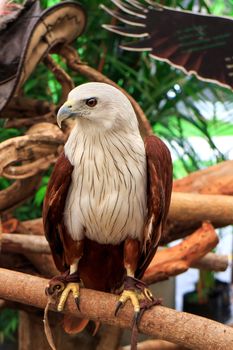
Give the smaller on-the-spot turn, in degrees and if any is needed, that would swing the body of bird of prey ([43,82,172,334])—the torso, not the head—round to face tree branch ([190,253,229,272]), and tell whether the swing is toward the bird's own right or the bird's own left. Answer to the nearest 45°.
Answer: approximately 135° to the bird's own left

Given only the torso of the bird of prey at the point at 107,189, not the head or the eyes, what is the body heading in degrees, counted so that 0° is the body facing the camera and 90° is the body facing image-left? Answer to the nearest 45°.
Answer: approximately 0°
